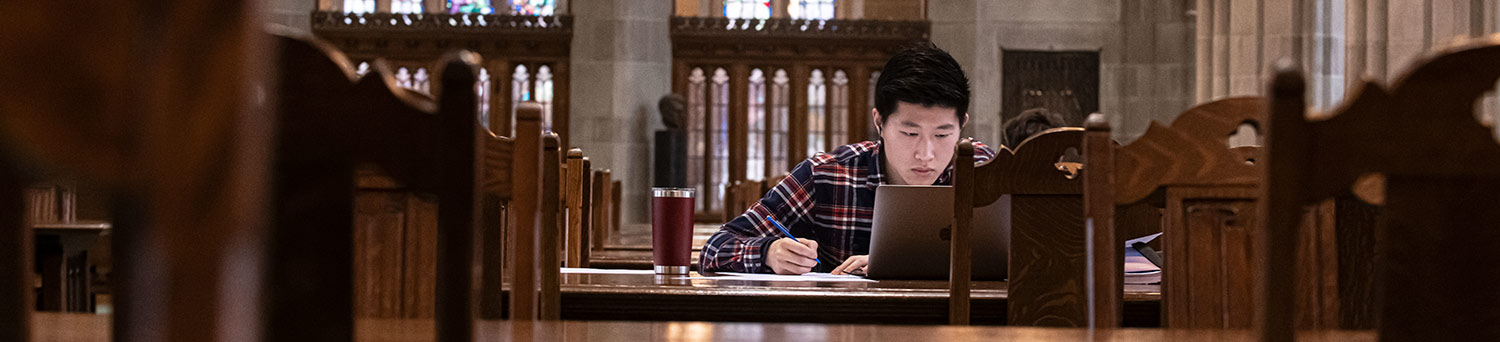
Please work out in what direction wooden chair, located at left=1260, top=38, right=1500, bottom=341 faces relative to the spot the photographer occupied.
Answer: facing away from the viewer

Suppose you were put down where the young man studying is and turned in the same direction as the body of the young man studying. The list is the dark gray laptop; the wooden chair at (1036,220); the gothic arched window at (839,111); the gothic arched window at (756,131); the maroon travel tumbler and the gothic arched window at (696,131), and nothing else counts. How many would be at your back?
3

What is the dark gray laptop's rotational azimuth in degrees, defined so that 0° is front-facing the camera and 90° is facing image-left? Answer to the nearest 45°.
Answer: approximately 180°

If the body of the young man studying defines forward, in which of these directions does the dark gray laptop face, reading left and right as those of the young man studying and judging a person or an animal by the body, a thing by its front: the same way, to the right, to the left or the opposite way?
the opposite way

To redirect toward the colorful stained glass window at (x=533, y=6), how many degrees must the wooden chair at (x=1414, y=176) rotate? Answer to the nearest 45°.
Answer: approximately 45° to its left

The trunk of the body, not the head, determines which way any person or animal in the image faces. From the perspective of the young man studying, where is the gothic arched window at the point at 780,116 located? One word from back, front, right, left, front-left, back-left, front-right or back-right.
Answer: back

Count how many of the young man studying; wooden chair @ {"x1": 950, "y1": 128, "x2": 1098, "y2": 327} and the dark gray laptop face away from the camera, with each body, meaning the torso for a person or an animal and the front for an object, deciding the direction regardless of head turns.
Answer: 2

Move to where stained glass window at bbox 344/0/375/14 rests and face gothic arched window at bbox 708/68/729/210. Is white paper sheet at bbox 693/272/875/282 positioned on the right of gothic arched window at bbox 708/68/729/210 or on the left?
right

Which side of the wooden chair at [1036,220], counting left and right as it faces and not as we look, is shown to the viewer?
back

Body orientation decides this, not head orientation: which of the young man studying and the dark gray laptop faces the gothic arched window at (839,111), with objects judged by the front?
the dark gray laptop

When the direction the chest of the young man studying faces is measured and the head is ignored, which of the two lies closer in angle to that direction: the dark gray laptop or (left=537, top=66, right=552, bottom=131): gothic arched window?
the dark gray laptop

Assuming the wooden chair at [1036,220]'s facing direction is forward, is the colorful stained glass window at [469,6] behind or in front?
in front

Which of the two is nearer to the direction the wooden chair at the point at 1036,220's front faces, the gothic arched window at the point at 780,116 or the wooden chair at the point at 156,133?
the gothic arched window

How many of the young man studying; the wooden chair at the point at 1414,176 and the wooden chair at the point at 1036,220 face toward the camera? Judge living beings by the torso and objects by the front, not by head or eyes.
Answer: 1

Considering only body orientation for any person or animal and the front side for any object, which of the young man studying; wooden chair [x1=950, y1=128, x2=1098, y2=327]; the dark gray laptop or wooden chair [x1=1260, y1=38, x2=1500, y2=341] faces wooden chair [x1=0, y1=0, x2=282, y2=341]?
the young man studying
